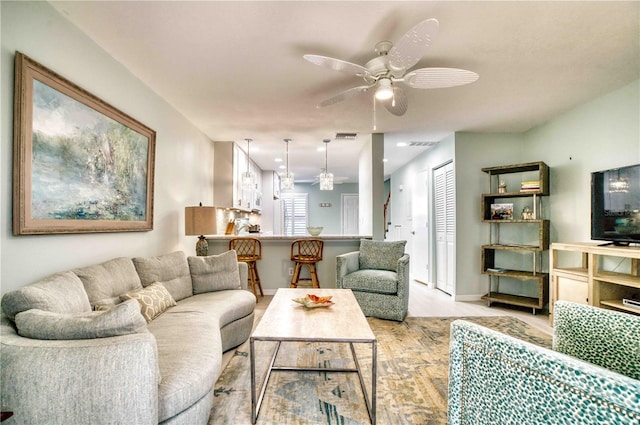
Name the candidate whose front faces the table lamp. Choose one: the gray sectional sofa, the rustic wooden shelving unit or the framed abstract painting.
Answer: the rustic wooden shelving unit

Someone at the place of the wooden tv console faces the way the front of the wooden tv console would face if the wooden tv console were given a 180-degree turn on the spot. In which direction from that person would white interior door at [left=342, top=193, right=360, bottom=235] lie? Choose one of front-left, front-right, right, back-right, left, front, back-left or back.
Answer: left

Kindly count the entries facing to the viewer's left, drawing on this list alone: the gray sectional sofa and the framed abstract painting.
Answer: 0

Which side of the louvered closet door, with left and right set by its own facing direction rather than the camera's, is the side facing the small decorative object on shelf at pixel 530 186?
left

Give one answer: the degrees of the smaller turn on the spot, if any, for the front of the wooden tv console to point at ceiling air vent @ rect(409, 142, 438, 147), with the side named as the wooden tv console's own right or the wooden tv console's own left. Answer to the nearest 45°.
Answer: approximately 90° to the wooden tv console's own right

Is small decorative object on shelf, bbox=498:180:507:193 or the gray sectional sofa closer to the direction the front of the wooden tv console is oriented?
the gray sectional sofa

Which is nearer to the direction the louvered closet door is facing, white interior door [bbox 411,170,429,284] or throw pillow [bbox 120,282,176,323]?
the throw pillow

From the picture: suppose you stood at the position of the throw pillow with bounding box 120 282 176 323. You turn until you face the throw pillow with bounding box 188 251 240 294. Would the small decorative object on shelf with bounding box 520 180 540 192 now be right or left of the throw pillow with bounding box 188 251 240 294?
right

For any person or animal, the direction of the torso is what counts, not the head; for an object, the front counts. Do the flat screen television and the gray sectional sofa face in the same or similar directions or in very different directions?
very different directions

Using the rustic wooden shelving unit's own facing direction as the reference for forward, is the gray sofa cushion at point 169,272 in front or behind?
in front

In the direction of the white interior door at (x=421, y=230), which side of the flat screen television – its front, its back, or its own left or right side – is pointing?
right

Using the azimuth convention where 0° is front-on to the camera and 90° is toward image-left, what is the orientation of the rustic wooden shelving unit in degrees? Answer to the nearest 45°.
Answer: approximately 45°

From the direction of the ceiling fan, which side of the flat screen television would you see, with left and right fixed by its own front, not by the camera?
front

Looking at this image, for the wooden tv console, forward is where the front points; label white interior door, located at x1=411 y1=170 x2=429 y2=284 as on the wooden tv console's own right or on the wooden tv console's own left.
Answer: on the wooden tv console's own right

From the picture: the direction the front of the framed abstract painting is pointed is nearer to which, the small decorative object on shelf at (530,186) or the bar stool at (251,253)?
the small decorative object on shelf

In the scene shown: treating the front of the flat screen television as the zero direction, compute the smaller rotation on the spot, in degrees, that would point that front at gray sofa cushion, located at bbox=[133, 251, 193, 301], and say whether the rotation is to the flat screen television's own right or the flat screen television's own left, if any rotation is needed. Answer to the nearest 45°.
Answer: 0° — it already faces it

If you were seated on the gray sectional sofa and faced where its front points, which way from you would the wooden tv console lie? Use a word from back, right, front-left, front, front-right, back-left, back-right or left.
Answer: front-left

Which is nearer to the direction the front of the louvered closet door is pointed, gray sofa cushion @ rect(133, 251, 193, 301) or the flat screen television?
the gray sofa cushion

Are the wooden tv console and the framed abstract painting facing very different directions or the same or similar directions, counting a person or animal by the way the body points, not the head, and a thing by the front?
very different directions

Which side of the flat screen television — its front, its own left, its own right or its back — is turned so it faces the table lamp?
front
